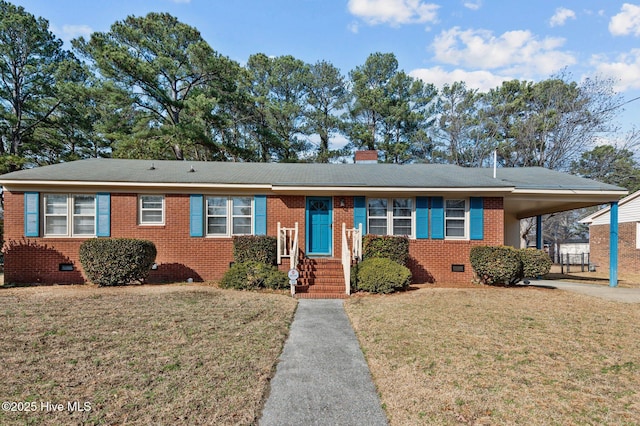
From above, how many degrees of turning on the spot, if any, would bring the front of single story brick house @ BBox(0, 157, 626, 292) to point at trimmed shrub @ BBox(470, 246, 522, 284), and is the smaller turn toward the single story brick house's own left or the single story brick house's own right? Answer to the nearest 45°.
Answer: approximately 90° to the single story brick house's own left

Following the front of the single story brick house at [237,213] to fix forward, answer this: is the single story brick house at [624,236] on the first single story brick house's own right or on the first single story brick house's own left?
on the first single story brick house's own left

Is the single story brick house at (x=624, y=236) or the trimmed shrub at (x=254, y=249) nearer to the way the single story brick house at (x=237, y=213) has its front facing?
the trimmed shrub

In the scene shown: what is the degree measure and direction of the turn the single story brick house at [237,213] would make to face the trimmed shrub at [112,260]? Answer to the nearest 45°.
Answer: approximately 45° to its right

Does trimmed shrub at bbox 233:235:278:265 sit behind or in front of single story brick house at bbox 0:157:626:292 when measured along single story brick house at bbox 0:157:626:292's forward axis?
in front

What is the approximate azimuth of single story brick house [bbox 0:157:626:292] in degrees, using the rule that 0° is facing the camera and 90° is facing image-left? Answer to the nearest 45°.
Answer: approximately 0°
